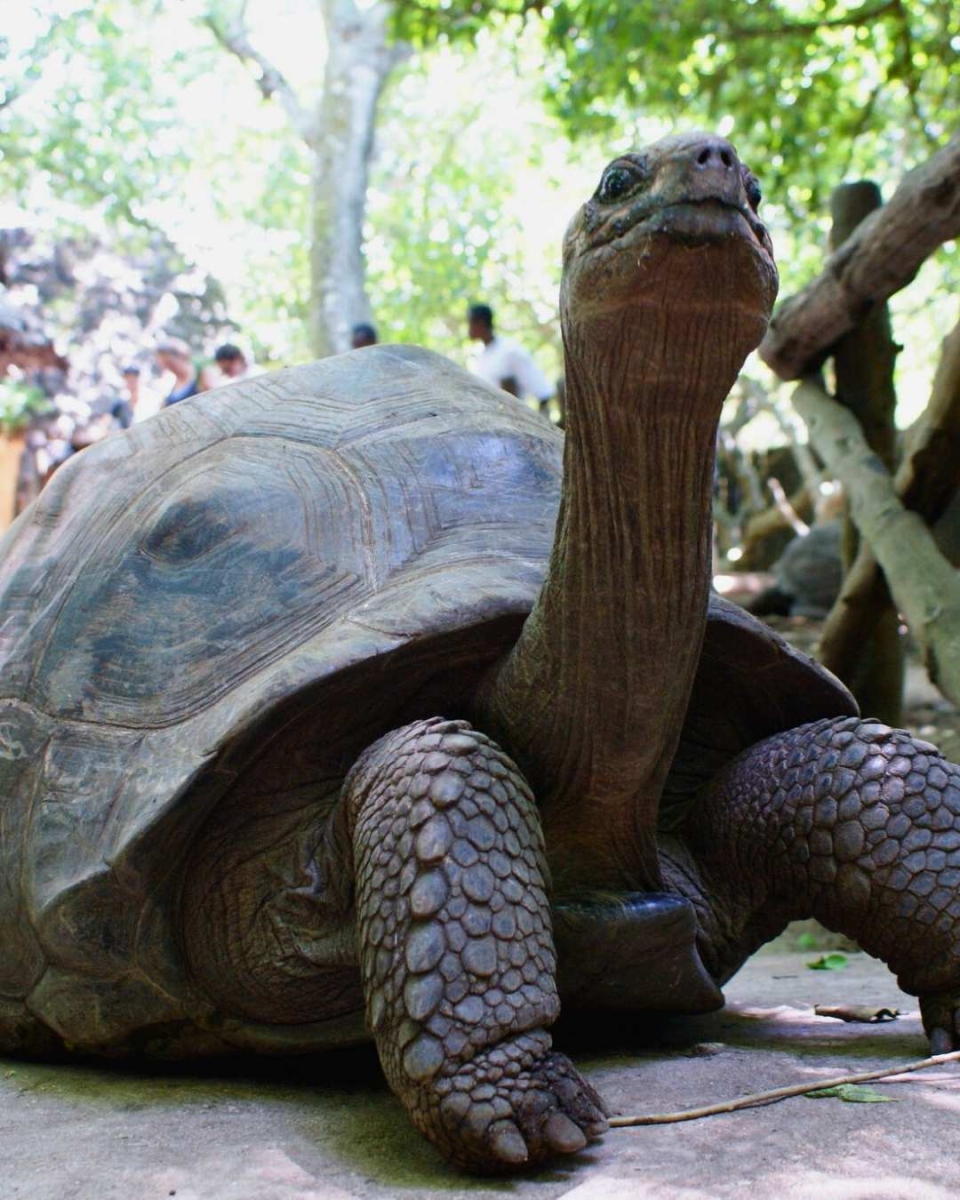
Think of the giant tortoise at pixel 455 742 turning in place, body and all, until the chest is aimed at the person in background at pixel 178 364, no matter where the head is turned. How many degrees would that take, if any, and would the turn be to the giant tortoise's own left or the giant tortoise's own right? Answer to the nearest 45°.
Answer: approximately 135° to the giant tortoise's own left

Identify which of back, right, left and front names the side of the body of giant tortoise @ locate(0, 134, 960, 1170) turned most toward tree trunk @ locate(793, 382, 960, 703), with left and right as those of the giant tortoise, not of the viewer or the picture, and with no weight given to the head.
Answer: left

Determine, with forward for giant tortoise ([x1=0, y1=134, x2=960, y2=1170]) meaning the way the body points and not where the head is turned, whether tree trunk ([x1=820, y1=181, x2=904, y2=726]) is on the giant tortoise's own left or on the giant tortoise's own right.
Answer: on the giant tortoise's own left

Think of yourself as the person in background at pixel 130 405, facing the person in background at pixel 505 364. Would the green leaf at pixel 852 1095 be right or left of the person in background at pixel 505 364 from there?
right

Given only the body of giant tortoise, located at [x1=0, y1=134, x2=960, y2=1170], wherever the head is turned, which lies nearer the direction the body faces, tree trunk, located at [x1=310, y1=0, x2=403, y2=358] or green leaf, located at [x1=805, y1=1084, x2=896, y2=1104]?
the green leaf

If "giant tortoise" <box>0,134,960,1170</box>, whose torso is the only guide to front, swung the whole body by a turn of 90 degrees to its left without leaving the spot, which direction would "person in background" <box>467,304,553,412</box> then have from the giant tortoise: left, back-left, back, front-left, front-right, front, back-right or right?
front-left

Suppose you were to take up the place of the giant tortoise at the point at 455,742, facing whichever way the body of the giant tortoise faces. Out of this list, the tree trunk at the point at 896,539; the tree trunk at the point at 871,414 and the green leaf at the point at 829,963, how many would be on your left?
3

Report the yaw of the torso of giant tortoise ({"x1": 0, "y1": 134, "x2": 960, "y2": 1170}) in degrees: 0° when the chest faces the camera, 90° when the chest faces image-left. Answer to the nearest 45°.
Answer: approximately 315°

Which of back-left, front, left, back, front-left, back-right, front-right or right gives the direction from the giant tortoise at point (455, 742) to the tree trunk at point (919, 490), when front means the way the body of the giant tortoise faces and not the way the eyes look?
left

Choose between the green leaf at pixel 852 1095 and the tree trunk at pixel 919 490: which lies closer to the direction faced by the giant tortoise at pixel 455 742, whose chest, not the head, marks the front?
the green leaf

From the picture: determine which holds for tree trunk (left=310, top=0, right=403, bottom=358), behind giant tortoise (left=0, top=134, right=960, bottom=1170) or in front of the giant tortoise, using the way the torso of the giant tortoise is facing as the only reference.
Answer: behind

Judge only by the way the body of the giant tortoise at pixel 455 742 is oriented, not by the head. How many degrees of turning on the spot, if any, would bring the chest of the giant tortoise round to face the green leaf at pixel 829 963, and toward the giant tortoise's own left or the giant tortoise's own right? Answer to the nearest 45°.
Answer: approximately 90° to the giant tortoise's own left
